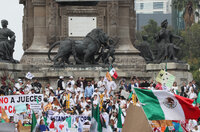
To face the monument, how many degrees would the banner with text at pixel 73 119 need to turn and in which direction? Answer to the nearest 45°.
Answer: approximately 180°

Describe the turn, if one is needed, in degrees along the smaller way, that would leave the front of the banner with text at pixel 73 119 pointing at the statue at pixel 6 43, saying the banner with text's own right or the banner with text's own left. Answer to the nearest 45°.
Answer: approximately 180°

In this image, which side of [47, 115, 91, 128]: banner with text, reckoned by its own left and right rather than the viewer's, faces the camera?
front

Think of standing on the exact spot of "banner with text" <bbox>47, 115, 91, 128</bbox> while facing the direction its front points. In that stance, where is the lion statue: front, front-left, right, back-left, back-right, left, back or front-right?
back

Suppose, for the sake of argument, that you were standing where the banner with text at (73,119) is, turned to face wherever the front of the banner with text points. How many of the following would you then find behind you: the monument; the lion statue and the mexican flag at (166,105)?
2

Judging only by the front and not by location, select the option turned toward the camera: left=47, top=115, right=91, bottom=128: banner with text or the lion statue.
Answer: the banner with text
